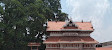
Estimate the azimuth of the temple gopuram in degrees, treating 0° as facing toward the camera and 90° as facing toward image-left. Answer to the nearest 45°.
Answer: approximately 0°

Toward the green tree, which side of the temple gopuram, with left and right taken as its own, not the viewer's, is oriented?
right
